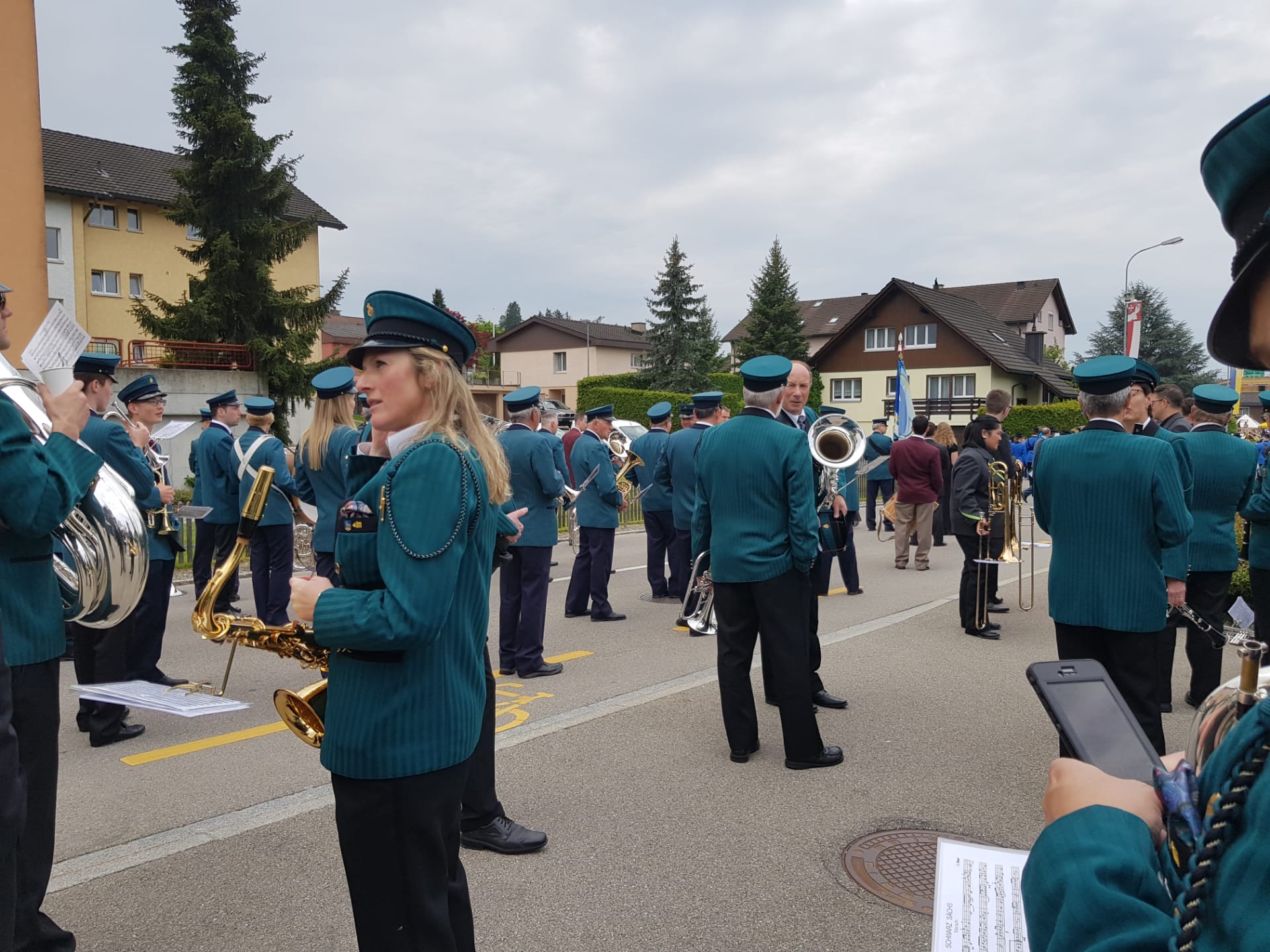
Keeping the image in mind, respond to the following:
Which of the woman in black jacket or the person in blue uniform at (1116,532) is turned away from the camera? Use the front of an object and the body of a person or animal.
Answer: the person in blue uniform

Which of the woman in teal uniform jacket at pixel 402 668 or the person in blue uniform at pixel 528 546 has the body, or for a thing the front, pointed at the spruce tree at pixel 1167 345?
the person in blue uniform

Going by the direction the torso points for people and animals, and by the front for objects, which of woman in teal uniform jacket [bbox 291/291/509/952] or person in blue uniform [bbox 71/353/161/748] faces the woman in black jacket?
the person in blue uniform

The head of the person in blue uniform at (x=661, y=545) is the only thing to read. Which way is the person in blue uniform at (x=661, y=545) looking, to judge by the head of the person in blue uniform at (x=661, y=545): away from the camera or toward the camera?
away from the camera

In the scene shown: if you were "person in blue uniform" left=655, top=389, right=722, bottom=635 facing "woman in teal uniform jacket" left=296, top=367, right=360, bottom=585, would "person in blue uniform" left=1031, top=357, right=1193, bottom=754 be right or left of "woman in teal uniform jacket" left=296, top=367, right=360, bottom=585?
left

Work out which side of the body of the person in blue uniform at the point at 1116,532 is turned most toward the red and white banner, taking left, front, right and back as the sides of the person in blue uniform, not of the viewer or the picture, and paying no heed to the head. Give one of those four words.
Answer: front

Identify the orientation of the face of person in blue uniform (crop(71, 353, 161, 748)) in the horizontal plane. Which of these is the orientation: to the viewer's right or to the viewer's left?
to the viewer's right

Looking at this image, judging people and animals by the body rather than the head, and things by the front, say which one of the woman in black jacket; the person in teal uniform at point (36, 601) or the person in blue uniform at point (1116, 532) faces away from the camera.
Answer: the person in blue uniform at point (1116, 532)

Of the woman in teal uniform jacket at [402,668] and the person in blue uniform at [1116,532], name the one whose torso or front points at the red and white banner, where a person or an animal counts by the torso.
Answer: the person in blue uniform

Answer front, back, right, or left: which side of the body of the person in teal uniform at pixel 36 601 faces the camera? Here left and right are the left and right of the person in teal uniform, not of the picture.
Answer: right

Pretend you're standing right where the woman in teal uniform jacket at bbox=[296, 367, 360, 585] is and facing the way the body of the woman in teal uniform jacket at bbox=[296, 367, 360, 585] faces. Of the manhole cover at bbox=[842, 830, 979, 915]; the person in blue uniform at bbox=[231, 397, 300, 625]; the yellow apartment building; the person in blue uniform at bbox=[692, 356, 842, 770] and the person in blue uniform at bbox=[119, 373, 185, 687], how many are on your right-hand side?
2
